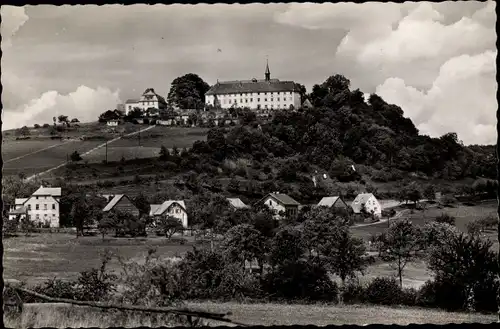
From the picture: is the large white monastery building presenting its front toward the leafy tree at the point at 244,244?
yes

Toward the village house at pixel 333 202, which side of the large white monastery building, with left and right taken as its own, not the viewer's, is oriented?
front

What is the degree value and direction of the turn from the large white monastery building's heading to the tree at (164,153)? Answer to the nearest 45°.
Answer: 0° — it already faces it

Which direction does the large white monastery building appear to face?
toward the camera

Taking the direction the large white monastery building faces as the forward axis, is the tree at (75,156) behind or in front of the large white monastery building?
in front

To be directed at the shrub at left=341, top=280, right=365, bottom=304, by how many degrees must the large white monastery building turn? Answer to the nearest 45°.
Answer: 0° — it already faces it

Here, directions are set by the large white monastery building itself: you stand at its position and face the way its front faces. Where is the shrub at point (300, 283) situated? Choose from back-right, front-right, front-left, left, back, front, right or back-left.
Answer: front

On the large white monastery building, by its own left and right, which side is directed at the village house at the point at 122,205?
front
